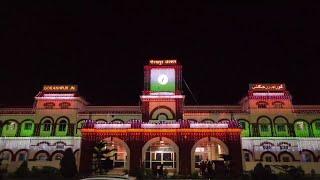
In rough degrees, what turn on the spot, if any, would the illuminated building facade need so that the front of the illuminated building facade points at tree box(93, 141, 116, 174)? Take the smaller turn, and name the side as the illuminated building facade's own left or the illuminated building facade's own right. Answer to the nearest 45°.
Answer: approximately 45° to the illuminated building facade's own right

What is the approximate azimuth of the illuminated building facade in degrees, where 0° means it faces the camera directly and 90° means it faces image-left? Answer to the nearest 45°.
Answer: approximately 0°
